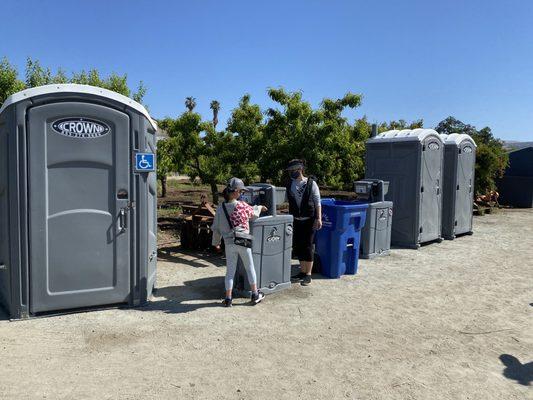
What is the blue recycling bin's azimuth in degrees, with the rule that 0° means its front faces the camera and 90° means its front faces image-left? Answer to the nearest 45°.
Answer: approximately 315°

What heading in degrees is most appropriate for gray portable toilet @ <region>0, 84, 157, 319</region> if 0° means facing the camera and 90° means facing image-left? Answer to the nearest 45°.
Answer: approximately 0°

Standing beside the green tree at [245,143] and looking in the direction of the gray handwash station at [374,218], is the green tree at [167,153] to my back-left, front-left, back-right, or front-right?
back-right

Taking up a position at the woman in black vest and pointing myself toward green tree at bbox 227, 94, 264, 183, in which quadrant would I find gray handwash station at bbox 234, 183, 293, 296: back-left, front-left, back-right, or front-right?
back-left

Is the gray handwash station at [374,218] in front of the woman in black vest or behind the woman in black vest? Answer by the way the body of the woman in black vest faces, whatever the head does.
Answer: behind

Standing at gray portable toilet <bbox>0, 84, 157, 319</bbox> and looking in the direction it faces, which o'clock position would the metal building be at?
The metal building is roughly at 8 o'clock from the gray portable toilet.

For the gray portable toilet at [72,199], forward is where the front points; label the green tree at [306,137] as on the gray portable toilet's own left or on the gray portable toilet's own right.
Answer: on the gray portable toilet's own left

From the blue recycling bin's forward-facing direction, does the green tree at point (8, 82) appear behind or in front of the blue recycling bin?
behind
